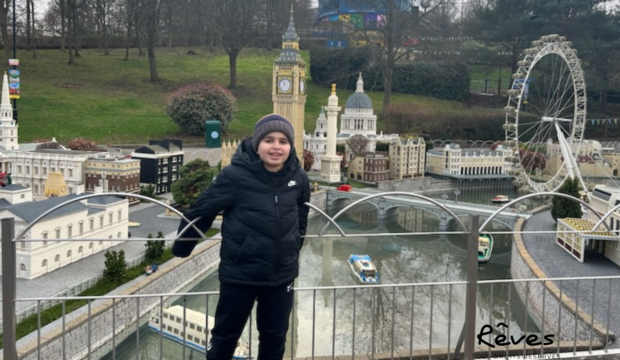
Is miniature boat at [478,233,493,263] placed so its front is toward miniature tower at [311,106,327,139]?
no

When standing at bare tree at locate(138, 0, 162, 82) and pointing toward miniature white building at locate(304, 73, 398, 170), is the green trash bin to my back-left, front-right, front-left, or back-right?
front-right

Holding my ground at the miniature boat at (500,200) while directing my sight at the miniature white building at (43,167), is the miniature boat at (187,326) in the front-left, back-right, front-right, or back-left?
front-left

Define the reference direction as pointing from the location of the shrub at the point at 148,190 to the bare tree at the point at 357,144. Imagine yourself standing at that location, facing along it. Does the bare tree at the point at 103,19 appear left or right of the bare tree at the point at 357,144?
left

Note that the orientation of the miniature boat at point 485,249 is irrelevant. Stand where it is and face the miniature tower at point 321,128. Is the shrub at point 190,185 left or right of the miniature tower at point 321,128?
left

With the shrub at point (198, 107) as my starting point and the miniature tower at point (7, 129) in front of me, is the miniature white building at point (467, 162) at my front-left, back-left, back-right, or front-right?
back-left

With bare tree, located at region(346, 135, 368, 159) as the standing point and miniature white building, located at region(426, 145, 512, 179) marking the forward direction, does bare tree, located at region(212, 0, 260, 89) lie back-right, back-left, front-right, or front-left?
back-left

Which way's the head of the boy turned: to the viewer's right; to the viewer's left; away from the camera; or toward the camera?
toward the camera
